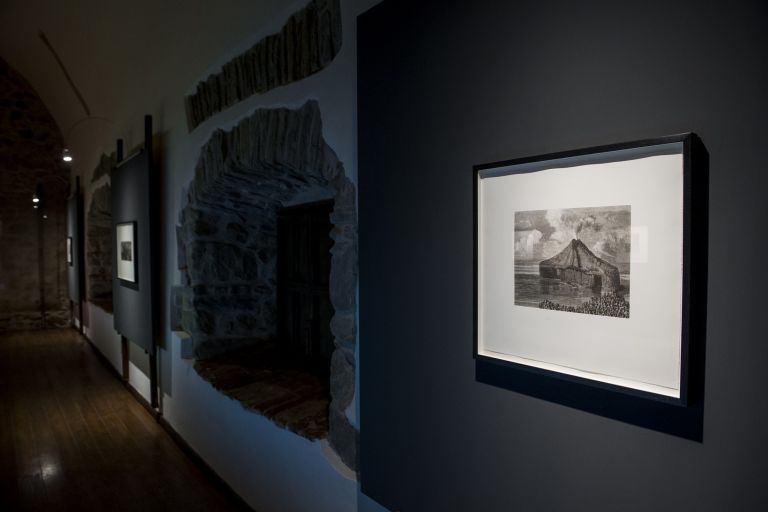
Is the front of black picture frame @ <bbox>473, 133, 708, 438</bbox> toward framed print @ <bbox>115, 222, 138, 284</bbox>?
no

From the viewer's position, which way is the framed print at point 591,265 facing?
facing the viewer and to the left of the viewer
